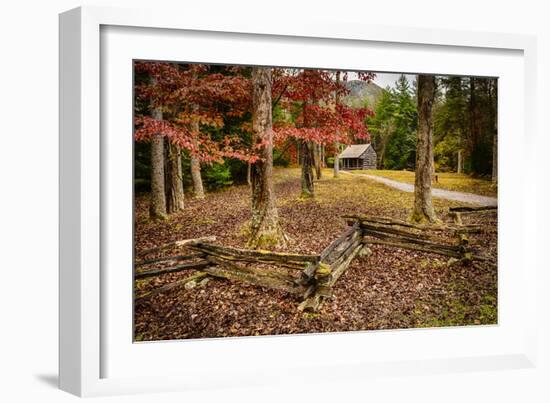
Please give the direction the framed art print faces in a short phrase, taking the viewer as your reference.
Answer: facing the viewer and to the right of the viewer
